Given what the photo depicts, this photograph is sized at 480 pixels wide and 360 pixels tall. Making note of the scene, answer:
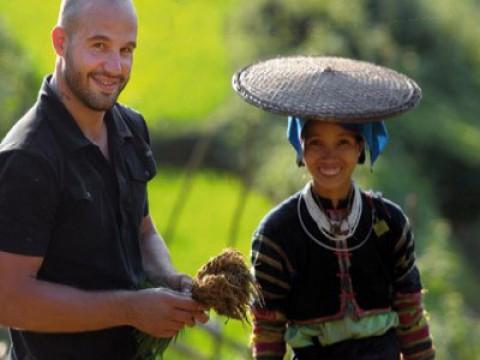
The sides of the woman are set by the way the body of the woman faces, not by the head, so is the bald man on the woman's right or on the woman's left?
on the woman's right

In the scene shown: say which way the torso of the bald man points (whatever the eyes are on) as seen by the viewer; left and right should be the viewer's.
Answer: facing the viewer and to the right of the viewer

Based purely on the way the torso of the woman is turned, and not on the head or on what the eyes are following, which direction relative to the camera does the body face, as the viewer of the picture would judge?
toward the camera

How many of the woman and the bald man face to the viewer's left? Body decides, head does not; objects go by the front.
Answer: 0

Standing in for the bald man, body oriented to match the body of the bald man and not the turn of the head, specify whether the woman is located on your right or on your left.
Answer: on your left
